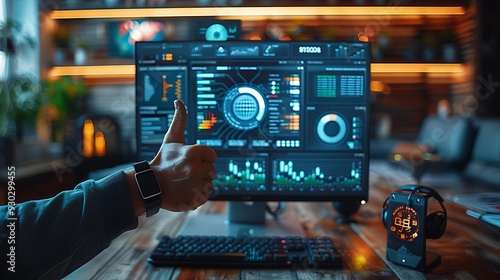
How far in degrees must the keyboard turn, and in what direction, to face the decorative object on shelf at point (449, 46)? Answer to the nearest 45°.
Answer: approximately 135° to its left

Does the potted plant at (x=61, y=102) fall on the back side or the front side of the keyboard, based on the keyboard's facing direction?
on the back side

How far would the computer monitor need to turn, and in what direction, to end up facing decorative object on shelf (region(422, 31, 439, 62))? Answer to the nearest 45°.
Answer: approximately 135° to its left

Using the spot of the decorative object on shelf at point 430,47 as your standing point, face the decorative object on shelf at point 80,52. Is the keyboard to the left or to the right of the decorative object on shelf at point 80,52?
left

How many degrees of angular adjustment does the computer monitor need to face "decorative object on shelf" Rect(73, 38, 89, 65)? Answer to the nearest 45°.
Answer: approximately 135° to its right

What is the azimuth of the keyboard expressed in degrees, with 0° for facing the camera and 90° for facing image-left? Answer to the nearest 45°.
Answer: approximately 0°

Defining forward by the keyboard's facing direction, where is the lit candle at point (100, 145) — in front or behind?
behind

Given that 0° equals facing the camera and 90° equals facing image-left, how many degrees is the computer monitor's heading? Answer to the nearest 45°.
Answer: approximately 0°

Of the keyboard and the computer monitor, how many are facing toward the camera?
2

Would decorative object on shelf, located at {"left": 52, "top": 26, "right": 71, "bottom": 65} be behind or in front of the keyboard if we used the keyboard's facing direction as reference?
behind

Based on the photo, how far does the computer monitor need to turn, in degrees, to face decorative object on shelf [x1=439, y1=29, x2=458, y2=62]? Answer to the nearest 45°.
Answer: approximately 135° to its left
